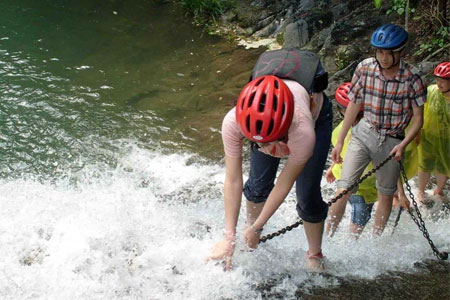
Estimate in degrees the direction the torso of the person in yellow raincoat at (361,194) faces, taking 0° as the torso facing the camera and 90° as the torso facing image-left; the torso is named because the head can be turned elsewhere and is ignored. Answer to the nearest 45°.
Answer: approximately 45°

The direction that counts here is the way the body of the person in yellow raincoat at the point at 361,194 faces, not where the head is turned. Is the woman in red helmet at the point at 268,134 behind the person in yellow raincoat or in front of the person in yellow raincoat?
in front

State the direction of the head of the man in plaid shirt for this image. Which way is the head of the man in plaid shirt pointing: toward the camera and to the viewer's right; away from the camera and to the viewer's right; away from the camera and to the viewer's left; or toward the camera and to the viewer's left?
toward the camera and to the viewer's left
